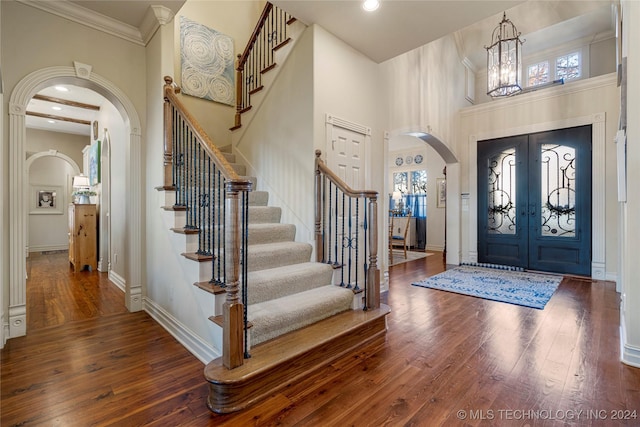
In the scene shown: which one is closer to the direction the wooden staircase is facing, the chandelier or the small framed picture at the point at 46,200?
the chandelier

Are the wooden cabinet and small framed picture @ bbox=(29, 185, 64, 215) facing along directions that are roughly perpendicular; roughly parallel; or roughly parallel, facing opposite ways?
roughly perpendicular

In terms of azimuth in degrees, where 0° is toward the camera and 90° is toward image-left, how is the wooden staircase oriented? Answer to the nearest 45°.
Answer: approximately 315°

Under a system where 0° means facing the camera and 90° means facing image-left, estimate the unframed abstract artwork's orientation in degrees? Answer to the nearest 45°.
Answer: approximately 315°

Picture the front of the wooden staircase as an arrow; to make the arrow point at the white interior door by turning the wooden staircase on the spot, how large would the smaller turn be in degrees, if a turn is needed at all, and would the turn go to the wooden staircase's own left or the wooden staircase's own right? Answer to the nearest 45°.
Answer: approximately 90° to the wooden staircase's own left
